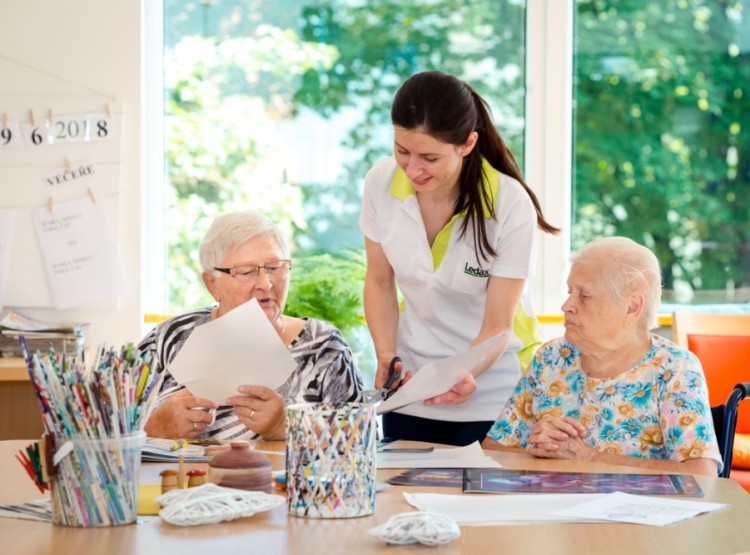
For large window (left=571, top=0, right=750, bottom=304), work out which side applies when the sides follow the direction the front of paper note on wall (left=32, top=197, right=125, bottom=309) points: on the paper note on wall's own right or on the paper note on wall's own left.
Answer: on the paper note on wall's own left

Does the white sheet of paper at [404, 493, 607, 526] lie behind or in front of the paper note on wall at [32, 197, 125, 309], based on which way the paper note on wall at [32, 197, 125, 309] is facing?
in front

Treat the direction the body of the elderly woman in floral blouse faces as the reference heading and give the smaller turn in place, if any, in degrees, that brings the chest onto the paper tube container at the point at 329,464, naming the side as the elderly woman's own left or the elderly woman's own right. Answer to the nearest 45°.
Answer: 0° — they already face it

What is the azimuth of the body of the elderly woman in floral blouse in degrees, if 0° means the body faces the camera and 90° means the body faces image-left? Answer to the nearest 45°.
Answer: approximately 45°

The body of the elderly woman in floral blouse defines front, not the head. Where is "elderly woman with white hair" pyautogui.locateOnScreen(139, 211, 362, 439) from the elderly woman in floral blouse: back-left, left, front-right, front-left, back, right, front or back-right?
front-right

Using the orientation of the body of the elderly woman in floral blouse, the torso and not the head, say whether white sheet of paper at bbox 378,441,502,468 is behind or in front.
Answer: in front

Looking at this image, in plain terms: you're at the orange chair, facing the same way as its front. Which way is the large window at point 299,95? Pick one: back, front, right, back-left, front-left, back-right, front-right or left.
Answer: right

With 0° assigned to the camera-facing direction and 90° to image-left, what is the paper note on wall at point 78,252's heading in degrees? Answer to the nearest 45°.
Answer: approximately 0°

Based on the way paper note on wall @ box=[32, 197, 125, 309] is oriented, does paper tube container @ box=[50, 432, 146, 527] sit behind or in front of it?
in front

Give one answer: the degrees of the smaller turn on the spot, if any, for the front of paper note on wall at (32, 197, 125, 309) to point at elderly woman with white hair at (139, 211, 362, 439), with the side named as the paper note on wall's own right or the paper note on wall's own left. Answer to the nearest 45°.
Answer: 0° — it already faces them
